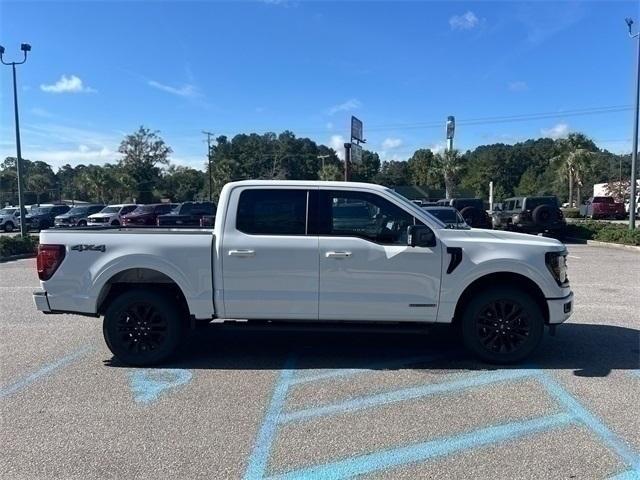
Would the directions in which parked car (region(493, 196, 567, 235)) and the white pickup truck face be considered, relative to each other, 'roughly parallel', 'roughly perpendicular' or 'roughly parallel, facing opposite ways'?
roughly perpendicular

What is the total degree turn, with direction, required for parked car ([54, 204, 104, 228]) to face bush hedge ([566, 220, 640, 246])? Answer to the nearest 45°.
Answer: approximately 90° to its left

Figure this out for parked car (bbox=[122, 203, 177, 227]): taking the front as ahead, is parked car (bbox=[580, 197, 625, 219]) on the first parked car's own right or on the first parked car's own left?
on the first parked car's own left

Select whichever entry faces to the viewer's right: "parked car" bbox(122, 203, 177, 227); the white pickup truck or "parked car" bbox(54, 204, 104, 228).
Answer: the white pickup truck

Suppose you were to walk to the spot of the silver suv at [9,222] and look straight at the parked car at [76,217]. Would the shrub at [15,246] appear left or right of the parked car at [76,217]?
right

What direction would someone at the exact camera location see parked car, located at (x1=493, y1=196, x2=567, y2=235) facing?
facing away from the viewer and to the left of the viewer

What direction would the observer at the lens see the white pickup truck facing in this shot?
facing to the right of the viewer

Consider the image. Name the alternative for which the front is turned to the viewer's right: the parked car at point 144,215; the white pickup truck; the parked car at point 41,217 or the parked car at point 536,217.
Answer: the white pickup truck

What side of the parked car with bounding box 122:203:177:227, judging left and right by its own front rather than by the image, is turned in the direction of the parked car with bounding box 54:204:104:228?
right

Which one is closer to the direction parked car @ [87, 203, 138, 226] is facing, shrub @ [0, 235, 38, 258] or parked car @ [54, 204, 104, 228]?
the shrub

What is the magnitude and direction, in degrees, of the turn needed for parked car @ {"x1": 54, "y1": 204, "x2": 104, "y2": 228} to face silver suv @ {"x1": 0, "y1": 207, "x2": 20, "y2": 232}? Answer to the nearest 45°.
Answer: approximately 90° to its right

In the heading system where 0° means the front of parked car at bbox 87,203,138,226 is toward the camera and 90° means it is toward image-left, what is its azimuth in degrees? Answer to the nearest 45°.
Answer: approximately 45°

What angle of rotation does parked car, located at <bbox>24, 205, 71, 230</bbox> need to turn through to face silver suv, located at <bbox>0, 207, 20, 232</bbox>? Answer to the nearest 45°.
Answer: approximately 90° to its right

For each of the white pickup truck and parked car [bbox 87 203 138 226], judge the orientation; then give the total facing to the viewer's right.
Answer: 1

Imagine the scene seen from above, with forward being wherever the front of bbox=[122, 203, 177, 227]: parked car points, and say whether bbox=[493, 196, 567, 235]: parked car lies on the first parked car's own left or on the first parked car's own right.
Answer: on the first parked car's own left

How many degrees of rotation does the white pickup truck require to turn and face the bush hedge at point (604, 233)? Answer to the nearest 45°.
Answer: approximately 45° to its left

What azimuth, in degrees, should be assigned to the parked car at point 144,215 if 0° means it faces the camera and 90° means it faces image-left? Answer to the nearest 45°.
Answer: approximately 45°
